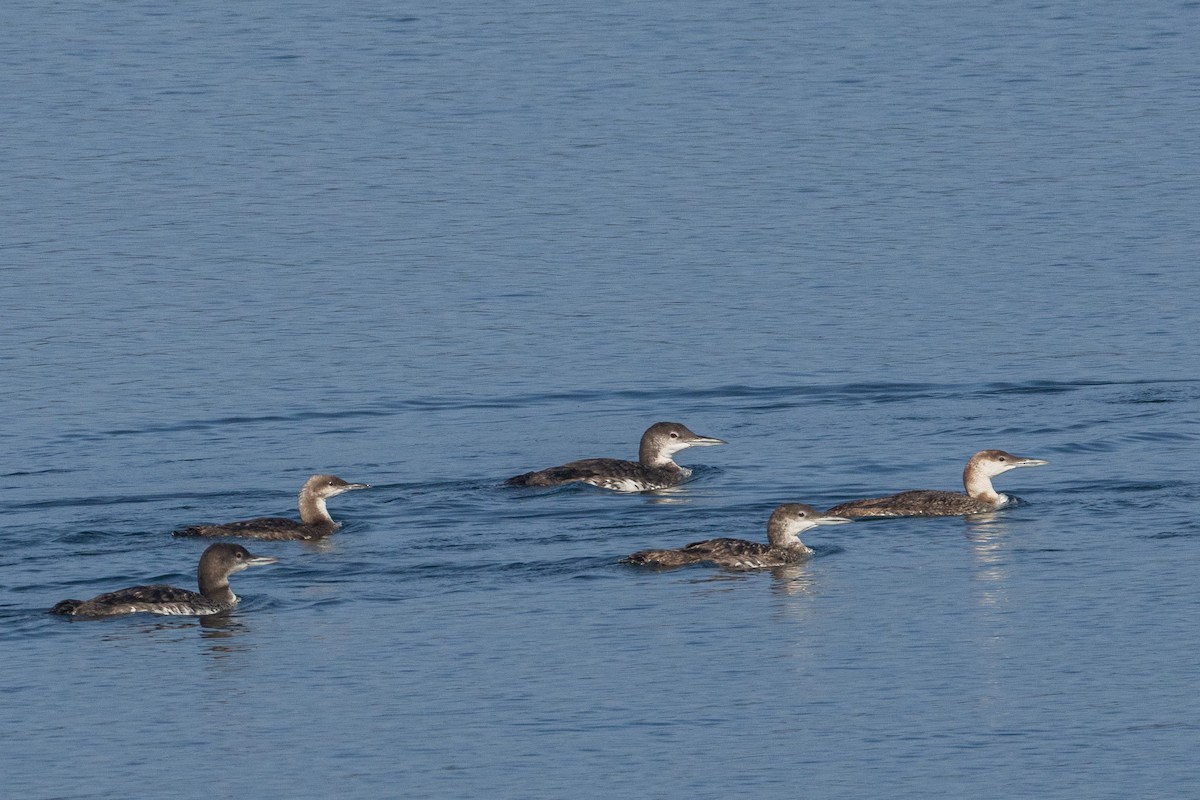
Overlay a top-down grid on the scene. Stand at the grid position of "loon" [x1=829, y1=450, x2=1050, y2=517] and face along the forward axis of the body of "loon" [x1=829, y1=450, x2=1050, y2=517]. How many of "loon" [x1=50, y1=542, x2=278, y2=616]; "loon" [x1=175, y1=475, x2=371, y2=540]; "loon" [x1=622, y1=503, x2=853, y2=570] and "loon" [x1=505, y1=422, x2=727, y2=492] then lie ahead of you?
0

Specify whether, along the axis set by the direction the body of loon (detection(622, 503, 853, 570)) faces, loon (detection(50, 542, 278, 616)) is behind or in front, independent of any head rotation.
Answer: behind

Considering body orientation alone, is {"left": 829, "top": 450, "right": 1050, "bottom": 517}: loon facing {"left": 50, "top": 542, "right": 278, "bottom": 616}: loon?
no

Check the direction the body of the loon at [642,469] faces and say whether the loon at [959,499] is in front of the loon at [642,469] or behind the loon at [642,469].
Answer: in front

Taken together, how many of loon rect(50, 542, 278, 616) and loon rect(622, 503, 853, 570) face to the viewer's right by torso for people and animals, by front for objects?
2

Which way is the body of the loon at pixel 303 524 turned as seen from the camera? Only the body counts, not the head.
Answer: to the viewer's right

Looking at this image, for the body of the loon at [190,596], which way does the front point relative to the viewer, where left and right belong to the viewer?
facing to the right of the viewer

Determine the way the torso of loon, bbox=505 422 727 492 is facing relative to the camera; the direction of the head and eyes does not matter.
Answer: to the viewer's right

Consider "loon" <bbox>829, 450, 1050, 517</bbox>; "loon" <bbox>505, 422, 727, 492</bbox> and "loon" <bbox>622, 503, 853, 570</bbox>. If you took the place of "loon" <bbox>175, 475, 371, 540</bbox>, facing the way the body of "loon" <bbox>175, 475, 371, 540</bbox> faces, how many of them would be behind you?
0

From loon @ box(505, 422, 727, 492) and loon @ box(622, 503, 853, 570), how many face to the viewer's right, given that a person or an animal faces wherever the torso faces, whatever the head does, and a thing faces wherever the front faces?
2

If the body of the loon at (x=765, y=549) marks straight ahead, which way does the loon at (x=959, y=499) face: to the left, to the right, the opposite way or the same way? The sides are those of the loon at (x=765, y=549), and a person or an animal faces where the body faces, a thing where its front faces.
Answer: the same way

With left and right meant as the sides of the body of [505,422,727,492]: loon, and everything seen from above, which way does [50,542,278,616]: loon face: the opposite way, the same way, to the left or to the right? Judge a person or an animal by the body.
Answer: the same way

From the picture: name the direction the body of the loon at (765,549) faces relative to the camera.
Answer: to the viewer's right

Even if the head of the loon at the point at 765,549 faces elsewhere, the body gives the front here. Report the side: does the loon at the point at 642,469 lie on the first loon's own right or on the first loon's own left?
on the first loon's own left

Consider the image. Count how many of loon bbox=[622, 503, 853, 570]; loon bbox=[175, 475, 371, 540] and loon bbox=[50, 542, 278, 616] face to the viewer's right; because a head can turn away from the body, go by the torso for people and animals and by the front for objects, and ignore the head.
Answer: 3

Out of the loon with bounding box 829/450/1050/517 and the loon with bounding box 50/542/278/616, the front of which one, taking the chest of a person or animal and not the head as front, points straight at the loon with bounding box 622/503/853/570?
the loon with bounding box 50/542/278/616

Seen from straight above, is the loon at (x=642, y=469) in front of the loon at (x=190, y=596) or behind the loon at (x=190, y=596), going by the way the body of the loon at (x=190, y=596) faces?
in front

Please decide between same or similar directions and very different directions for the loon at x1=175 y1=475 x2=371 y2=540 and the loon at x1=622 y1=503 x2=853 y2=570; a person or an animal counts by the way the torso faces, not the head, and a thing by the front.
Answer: same or similar directions

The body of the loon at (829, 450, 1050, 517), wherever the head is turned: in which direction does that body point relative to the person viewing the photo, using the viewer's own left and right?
facing to the right of the viewer
